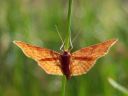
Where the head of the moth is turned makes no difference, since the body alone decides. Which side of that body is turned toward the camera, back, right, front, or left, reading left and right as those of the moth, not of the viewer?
back
